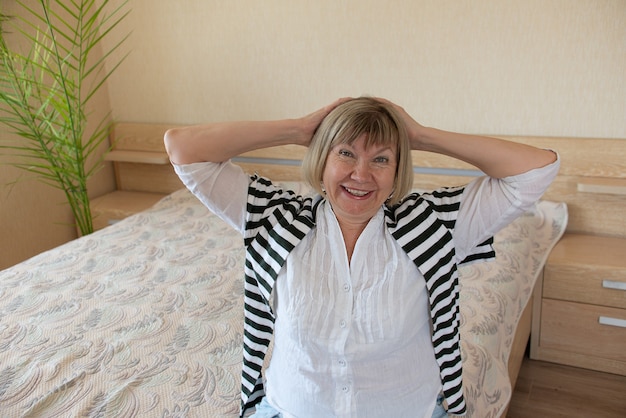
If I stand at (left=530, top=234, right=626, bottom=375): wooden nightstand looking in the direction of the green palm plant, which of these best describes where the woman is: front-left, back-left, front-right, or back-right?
front-left

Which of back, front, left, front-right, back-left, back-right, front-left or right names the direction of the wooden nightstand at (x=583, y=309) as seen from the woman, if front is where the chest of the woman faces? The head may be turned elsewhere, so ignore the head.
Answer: back-left

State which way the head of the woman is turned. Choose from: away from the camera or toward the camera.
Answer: toward the camera

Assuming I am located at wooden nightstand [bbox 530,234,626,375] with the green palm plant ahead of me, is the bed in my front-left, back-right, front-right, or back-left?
front-left

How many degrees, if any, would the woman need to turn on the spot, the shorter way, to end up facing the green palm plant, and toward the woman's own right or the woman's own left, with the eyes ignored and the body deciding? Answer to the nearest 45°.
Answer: approximately 135° to the woman's own right

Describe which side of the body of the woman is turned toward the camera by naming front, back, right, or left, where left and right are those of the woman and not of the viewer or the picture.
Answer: front
